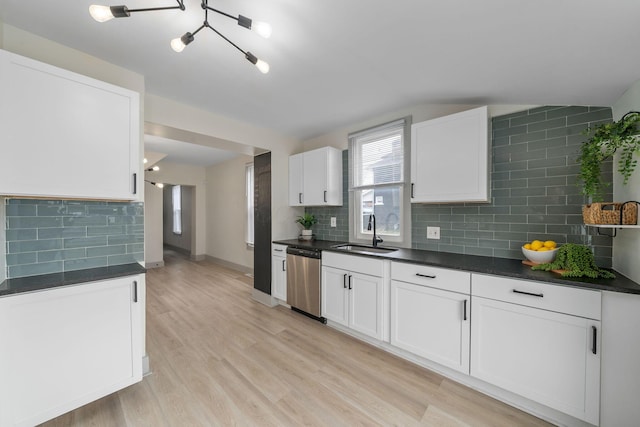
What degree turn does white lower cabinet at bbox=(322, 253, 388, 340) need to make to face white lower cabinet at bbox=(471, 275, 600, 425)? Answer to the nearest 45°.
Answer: approximately 90° to its left

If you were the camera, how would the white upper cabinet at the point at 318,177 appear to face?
facing the viewer and to the left of the viewer

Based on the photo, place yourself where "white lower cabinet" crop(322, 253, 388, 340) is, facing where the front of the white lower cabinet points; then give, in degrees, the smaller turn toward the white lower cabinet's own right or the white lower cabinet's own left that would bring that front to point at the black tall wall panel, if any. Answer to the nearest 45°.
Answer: approximately 90° to the white lower cabinet's own right

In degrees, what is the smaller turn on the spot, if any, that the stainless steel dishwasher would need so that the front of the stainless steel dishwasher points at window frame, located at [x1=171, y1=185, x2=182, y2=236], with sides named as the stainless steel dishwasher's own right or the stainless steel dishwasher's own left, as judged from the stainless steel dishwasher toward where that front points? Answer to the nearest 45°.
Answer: approximately 90° to the stainless steel dishwasher's own right

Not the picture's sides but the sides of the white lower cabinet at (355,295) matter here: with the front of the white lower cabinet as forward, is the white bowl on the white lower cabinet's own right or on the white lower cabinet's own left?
on the white lower cabinet's own left

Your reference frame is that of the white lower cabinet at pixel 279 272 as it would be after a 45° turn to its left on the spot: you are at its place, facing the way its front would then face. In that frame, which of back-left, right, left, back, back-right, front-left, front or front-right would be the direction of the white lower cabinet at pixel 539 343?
front-left

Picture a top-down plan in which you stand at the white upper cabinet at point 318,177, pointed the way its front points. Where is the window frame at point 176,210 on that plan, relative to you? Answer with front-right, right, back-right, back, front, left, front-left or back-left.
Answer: right

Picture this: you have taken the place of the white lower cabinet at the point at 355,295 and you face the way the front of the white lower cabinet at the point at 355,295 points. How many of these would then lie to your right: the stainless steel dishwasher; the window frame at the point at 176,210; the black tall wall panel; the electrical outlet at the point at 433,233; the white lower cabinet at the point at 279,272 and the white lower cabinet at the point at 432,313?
4

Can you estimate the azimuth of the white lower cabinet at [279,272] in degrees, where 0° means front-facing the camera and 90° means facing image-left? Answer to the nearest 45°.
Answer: approximately 45°

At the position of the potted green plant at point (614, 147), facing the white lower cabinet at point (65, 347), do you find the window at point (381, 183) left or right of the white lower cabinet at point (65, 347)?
right

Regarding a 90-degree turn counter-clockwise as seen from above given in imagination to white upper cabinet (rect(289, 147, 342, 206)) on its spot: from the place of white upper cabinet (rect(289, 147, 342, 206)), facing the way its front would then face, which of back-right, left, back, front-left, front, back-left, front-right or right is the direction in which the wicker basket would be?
front

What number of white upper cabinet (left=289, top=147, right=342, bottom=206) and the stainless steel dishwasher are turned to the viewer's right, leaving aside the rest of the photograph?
0

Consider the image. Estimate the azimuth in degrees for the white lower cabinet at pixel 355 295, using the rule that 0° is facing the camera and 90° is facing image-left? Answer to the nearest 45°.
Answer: approximately 45°

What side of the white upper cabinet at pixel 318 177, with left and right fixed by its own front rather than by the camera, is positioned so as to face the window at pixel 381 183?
left
